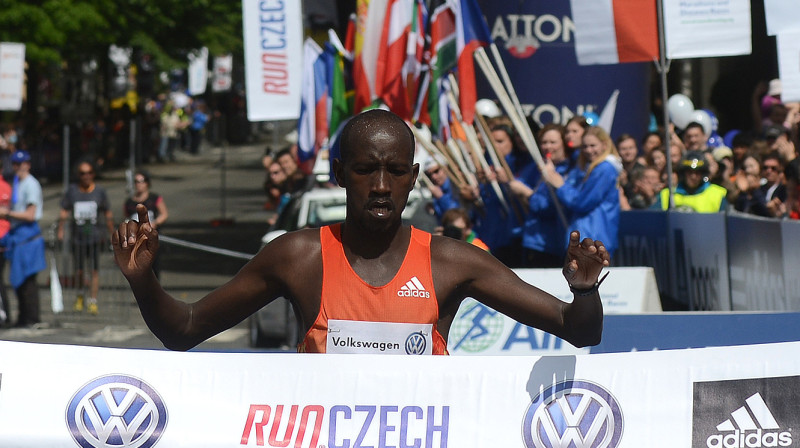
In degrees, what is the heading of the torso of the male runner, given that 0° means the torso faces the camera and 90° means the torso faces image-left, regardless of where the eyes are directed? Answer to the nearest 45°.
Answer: approximately 0°

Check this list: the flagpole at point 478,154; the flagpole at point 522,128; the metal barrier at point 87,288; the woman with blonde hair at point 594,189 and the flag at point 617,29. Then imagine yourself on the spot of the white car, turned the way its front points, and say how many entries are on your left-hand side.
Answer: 4

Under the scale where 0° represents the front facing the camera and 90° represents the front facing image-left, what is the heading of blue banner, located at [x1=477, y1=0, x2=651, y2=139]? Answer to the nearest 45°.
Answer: approximately 0°

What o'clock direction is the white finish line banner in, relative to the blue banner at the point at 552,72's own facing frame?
The white finish line banner is roughly at 12 o'clock from the blue banner.

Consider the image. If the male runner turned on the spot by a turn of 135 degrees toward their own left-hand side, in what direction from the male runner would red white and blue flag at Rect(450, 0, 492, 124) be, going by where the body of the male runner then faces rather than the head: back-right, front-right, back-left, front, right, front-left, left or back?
front-left

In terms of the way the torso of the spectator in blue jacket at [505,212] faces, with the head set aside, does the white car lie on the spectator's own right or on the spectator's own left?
on the spectator's own right

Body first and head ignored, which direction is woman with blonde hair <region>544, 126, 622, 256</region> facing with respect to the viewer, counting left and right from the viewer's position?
facing to the left of the viewer
